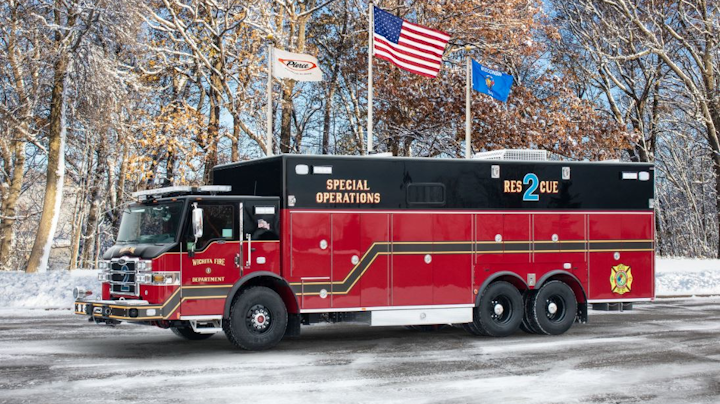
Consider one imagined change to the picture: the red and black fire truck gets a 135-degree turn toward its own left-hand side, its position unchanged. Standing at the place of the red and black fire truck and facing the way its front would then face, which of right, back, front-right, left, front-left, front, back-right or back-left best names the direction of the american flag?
left

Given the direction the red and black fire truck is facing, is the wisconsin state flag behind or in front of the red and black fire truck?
behind

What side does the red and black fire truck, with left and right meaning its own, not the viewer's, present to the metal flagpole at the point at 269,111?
right

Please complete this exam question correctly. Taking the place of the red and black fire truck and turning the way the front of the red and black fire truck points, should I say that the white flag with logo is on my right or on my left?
on my right

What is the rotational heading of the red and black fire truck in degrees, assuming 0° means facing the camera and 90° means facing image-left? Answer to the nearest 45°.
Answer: approximately 45°
